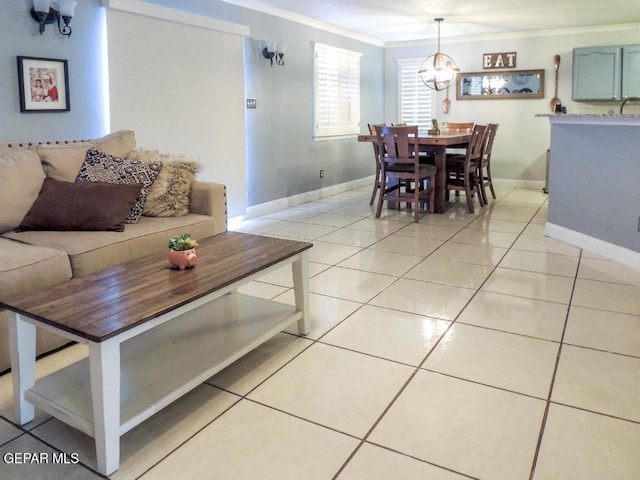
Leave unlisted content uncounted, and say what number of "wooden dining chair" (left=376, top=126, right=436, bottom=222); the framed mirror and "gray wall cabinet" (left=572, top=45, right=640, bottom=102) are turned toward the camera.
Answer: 2

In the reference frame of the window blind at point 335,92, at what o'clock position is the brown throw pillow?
The brown throw pillow is roughly at 2 o'clock from the window blind.

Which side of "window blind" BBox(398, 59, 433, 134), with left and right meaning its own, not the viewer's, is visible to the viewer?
front

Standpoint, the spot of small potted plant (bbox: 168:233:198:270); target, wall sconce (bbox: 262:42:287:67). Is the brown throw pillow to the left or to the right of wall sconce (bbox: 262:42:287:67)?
left

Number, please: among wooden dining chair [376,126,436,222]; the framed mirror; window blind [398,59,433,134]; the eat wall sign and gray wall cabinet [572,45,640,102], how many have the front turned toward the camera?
4

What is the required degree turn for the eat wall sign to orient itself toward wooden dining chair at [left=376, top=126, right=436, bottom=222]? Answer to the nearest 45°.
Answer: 0° — it already faces it

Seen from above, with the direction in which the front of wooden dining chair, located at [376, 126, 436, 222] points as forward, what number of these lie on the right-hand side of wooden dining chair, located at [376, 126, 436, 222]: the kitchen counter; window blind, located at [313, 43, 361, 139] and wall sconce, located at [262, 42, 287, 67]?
1

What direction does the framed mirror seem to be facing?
toward the camera

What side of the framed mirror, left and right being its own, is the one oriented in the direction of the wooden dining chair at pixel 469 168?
front

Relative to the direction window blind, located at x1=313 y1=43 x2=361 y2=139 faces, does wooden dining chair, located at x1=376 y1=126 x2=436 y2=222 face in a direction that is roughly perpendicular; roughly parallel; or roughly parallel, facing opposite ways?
roughly perpendicular

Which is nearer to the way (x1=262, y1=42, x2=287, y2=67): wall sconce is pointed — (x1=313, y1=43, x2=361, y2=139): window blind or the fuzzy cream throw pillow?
the fuzzy cream throw pillow

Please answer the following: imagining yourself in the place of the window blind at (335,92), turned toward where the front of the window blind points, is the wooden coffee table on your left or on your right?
on your right

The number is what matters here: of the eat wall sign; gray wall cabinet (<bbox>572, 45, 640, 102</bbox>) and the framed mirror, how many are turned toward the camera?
3

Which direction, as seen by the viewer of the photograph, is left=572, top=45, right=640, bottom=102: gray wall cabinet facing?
facing the viewer

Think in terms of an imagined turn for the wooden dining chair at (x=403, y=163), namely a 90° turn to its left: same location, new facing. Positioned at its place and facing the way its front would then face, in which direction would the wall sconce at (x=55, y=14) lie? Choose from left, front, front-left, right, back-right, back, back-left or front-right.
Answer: left

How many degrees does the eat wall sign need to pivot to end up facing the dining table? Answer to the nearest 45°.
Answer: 0° — it already faces it
